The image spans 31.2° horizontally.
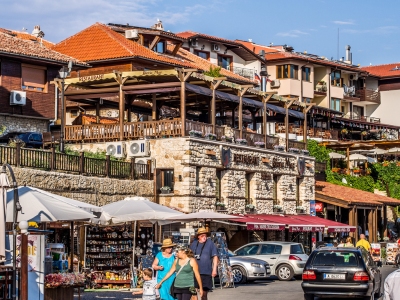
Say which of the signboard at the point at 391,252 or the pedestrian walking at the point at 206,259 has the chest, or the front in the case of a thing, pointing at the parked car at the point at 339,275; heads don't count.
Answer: the signboard

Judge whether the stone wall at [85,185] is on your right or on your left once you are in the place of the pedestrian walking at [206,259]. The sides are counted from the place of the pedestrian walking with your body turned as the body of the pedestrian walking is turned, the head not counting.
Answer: on your right

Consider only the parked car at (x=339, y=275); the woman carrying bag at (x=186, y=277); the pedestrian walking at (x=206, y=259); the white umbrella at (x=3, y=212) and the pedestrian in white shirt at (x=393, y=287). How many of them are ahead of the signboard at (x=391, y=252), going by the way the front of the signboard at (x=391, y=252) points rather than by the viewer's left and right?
5

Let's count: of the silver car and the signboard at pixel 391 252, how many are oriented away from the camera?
0

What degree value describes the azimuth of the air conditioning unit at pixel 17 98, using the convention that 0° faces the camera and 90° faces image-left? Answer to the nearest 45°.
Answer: approximately 315°

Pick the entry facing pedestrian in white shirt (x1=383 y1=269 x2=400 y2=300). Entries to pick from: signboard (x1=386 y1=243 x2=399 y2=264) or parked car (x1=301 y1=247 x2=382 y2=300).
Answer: the signboard

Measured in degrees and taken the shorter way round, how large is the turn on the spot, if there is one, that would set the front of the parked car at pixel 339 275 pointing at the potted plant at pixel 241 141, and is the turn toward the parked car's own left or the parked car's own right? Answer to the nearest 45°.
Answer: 0° — it already faces it

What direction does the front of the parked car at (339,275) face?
away from the camera

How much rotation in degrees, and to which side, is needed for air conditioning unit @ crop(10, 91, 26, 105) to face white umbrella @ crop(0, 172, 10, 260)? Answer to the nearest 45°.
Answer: approximately 45° to its right

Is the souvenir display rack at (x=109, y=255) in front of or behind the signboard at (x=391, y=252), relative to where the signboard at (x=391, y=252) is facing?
in front

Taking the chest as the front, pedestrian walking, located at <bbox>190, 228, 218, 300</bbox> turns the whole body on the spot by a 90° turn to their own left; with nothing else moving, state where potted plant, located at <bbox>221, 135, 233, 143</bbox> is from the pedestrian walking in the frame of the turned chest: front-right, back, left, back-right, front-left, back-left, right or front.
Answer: back-left
